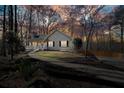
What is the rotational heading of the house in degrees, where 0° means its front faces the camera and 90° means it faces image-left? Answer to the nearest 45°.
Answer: approximately 0°

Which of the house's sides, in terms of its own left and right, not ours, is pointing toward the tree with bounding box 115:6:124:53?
left
